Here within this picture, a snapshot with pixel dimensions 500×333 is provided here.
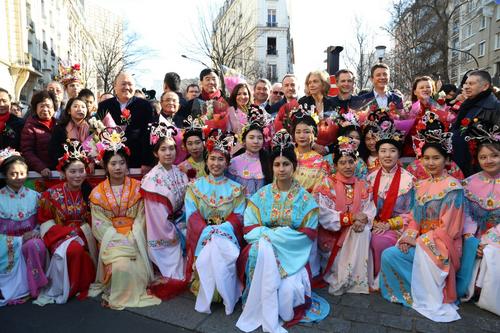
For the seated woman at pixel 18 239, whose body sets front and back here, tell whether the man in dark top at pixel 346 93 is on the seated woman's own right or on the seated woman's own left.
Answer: on the seated woman's own left

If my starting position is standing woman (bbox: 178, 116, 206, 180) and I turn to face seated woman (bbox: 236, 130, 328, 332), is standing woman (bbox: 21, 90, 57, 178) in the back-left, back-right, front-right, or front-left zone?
back-right

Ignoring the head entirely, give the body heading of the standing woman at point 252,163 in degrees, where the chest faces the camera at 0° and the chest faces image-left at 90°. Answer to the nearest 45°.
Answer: approximately 0°

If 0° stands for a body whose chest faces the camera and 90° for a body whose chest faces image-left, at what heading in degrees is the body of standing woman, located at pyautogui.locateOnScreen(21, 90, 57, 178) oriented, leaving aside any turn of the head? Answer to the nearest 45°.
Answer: approximately 315°

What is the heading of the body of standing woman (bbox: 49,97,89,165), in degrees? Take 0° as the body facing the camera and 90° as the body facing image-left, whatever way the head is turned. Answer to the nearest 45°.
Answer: approximately 315°

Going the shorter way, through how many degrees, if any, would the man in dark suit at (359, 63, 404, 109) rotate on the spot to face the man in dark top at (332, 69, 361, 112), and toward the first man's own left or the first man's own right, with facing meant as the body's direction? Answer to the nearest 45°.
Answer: approximately 90° to the first man's own right

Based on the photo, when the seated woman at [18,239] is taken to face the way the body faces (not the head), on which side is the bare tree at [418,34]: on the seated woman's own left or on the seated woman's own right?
on the seated woman's own left

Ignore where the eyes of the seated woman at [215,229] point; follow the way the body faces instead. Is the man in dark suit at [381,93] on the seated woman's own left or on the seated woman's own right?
on the seated woman's own left

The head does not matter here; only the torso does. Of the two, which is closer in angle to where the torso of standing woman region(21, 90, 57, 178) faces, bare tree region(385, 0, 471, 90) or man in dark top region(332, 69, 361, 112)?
the man in dark top

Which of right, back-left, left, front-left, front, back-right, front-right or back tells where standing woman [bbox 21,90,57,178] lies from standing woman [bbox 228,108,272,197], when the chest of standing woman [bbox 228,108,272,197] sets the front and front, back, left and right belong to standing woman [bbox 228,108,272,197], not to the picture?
right

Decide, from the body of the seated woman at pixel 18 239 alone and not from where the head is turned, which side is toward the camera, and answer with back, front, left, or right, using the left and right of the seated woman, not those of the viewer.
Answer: front

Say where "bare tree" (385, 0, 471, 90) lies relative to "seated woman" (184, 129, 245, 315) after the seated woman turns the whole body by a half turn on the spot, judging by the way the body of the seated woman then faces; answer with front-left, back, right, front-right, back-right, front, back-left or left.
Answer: front-right

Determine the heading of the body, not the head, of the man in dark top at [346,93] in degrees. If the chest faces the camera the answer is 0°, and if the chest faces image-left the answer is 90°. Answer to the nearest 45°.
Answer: approximately 0°
